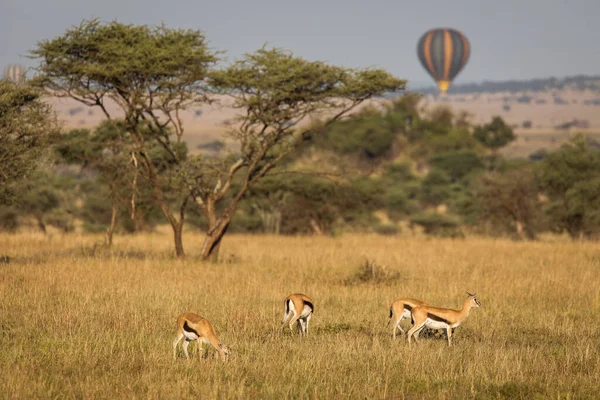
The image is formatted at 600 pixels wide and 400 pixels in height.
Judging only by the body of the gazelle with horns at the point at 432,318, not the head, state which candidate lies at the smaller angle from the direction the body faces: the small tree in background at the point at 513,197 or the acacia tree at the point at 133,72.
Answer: the small tree in background

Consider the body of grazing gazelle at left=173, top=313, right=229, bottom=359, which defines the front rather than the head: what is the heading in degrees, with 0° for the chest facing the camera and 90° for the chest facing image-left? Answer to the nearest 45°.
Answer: approximately 270°

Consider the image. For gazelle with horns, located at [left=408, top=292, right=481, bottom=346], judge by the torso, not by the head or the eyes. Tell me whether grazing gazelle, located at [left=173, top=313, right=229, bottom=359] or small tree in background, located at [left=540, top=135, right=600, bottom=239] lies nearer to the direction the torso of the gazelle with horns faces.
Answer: the small tree in background

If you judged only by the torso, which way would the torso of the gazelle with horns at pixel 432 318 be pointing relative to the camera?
to the viewer's right

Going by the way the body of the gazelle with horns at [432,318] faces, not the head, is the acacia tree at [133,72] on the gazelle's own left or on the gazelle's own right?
on the gazelle's own left

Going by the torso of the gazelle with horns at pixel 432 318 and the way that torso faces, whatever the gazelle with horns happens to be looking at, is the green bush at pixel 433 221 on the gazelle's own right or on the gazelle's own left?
on the gazelle's own left

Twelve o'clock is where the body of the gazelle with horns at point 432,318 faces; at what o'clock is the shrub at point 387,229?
The shrub is roughly at 9 o'clock from the gazelle with horns.

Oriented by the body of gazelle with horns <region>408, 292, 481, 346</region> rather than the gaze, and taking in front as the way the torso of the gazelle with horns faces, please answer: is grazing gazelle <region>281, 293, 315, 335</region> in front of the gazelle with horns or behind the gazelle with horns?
behind

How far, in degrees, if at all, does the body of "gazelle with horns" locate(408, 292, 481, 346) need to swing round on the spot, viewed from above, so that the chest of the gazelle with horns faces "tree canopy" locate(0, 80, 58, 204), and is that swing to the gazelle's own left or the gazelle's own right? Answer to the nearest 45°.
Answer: approximately 135° to the gazelle's own left

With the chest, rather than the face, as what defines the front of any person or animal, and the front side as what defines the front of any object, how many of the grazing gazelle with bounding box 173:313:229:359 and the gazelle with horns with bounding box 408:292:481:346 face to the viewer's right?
2
